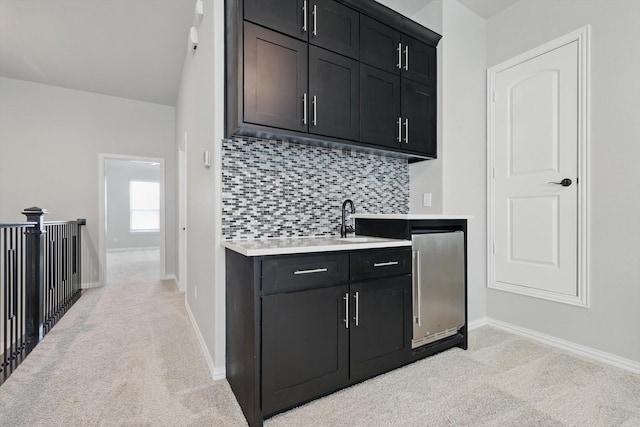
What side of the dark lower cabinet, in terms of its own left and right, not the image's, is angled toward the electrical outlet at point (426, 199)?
left

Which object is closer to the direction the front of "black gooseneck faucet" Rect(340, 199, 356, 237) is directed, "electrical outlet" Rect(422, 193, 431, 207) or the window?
the electrical outlet

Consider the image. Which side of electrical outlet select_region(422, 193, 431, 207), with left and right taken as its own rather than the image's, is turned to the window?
back

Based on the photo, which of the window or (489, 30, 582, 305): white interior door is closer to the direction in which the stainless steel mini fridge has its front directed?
the white interior door

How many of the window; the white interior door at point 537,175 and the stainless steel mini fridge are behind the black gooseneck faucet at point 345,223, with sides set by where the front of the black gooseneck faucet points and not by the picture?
1

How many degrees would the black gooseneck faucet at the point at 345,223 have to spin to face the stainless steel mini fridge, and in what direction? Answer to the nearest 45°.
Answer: approximately 45° to its left

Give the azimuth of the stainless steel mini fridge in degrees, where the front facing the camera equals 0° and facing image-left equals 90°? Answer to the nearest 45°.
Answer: approximately 315°

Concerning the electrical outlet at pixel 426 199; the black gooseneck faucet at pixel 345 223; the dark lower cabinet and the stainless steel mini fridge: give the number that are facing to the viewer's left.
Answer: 0

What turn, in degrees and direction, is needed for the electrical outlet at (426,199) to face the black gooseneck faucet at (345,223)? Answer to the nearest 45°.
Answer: approximately 90° to its right

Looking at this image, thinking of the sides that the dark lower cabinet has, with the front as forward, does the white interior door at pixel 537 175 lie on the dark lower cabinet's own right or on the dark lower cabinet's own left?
on the dark lower cabinet's own left
